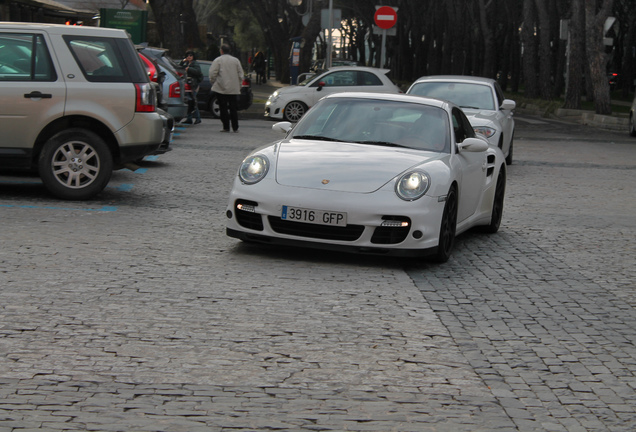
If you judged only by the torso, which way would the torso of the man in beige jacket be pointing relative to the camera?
away from the camera

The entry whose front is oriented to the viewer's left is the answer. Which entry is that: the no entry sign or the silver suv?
the silver suv

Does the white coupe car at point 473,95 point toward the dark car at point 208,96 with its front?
no

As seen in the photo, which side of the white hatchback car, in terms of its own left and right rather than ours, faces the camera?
left

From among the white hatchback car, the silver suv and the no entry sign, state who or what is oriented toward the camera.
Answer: the no entry sign

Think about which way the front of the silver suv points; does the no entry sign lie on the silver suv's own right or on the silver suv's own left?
on the silver suv's own right

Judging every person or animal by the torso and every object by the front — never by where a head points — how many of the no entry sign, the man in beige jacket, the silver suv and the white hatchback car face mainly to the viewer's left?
2

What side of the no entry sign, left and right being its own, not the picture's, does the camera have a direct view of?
front

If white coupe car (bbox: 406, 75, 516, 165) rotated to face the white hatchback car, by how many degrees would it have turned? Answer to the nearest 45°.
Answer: approximately 90° to its right

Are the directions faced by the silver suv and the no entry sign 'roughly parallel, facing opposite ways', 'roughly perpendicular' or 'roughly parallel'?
roughly perpendicular

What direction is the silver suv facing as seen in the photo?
to the viewer's left

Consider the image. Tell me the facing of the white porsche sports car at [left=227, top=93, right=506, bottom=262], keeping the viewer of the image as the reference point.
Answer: facing the viewer and to the left of the viewer

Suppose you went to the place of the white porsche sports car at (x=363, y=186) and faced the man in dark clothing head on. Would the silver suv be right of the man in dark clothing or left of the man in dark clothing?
left

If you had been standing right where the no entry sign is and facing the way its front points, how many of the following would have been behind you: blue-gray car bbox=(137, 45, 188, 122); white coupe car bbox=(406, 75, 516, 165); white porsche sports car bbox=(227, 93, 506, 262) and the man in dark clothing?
0

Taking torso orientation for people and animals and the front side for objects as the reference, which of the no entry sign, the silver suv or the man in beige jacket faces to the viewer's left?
the silver suv
